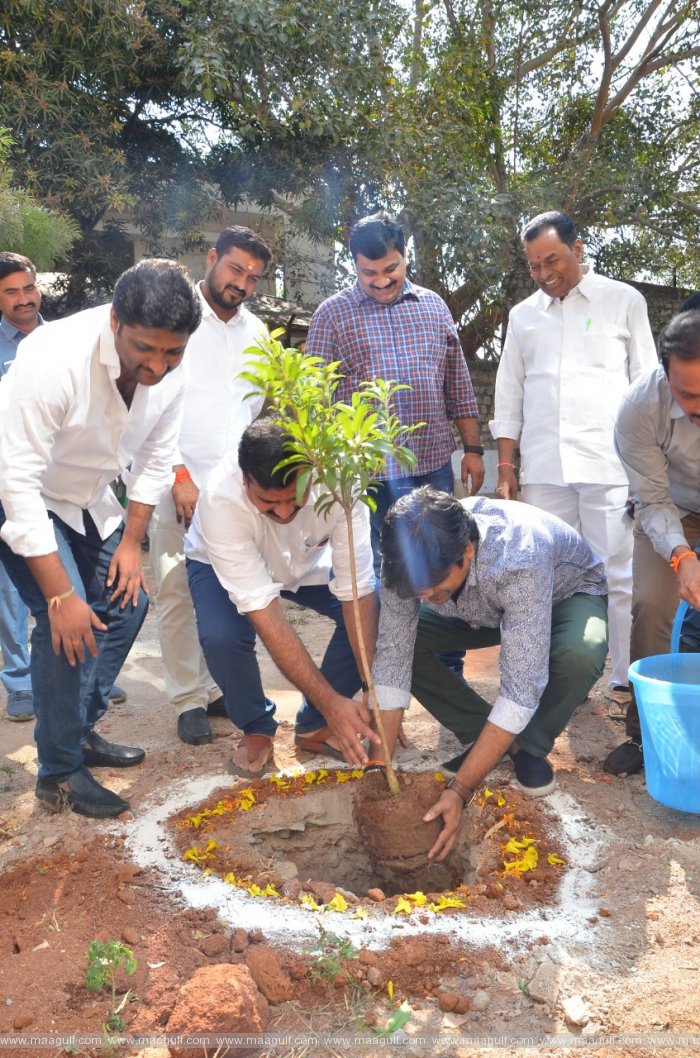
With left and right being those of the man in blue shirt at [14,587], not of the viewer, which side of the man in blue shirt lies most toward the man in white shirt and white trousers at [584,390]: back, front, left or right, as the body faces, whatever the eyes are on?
left

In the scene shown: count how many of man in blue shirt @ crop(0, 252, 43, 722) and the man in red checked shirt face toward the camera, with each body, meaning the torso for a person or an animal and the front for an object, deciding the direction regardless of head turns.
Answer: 2

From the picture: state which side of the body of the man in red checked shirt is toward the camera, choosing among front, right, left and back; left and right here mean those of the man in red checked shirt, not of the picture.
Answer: front

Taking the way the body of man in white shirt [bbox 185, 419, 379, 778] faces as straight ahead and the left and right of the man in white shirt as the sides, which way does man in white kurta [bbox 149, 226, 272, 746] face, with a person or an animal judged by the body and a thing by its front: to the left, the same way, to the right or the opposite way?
the same way

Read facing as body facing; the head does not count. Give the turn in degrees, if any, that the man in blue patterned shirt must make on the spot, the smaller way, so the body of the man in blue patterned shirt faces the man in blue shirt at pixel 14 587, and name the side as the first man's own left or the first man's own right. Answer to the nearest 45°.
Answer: approximately 45° to the first man's own right

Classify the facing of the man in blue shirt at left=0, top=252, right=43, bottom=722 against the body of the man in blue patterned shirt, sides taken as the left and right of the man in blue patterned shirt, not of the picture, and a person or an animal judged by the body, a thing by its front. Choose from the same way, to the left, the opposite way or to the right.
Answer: to the left

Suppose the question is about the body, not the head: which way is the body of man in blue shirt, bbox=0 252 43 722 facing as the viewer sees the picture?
toward the camera

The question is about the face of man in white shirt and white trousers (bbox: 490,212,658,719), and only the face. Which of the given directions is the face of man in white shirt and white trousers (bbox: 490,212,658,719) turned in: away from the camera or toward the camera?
toward the camera

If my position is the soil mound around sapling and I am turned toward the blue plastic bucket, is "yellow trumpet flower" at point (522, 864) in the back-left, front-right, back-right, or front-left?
front-right

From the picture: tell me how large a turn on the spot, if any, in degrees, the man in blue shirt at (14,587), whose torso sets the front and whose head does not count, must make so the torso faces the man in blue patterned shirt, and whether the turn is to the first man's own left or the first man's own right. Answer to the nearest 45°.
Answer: approximately 45° to the first man's own left

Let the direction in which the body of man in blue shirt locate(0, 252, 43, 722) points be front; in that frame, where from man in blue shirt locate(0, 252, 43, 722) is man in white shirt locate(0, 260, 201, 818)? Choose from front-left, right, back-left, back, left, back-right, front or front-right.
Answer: front

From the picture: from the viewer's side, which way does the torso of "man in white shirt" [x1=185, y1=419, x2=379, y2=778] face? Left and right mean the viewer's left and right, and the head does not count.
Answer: facing the viewer and to the right of the viewer

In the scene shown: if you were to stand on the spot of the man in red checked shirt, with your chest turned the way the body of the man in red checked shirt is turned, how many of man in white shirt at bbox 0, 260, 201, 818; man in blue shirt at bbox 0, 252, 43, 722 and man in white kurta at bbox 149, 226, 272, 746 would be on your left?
0

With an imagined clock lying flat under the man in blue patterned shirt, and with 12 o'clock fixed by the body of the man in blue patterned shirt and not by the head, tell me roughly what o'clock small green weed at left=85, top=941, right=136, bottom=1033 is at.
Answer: The small green weed is roughly at 12 o'clock from the man in blue patterned shirt.

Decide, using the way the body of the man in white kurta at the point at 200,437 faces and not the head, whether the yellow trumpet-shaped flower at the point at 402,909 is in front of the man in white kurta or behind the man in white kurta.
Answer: in front

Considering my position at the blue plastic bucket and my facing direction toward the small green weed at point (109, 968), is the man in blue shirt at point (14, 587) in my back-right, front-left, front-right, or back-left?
front-right
